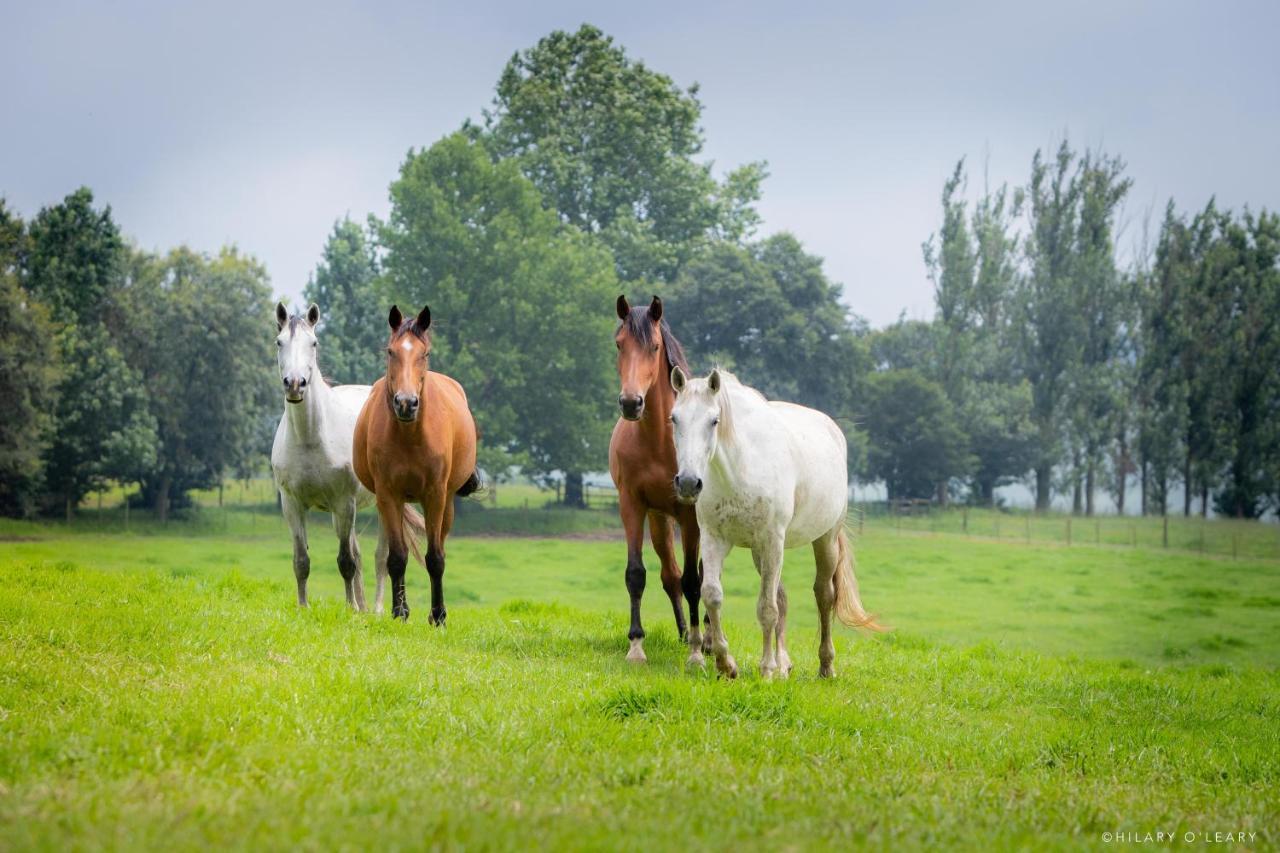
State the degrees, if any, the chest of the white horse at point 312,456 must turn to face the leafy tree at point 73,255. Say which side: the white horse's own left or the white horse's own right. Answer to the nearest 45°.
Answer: approximately 135° to the white horse's own right

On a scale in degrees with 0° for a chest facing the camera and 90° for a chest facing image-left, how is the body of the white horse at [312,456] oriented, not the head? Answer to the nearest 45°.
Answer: approximately 45°

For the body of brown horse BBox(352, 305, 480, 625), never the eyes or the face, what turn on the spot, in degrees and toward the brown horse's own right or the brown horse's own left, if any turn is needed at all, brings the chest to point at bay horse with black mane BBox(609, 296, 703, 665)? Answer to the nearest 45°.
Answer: approximately 45° to the brown horse's own left

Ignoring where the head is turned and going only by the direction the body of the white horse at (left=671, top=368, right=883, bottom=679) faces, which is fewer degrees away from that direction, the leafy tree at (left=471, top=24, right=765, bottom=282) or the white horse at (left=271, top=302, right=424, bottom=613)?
the white horse

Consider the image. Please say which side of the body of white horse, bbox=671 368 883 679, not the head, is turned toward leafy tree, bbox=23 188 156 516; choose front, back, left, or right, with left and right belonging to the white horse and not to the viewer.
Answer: right

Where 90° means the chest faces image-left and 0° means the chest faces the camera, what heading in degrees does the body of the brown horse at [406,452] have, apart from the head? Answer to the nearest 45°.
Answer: approximately 0°

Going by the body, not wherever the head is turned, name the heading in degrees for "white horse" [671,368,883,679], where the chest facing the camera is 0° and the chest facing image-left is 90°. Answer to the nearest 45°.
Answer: approximately 45°

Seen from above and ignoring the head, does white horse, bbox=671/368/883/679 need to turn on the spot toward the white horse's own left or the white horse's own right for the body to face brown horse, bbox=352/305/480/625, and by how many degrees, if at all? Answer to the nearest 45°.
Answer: approximately 90° to the white horse's own right

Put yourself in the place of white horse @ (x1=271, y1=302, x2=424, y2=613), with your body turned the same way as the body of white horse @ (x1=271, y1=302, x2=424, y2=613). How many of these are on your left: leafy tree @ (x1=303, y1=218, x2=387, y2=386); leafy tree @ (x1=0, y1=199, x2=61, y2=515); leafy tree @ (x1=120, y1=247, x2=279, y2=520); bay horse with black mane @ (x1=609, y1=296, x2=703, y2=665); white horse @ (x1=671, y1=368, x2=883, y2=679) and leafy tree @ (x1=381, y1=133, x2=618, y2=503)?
2

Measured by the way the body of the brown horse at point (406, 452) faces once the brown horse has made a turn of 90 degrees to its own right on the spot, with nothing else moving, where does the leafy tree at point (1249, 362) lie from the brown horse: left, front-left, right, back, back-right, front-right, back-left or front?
back-right

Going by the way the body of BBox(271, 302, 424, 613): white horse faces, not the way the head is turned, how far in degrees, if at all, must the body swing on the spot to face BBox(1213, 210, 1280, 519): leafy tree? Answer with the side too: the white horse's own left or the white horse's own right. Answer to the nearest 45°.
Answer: approximately 180°

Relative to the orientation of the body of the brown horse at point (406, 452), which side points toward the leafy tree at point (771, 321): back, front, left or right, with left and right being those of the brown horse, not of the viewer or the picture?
back

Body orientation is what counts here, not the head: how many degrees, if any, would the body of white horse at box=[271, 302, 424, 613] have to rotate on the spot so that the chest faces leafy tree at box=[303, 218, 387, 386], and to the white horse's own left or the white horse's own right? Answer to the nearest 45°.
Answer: approximately 135° to the white horse's own right

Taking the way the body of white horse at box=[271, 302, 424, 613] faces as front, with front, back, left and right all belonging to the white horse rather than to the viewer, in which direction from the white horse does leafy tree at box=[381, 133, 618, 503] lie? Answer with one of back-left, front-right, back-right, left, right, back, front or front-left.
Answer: back-right

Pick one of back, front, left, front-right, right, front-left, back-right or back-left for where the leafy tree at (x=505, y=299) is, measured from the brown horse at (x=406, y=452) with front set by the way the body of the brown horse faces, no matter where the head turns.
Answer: back

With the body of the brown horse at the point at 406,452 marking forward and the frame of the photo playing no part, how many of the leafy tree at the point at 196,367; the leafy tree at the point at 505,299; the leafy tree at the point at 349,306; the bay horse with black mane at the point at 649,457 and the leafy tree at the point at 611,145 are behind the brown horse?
4

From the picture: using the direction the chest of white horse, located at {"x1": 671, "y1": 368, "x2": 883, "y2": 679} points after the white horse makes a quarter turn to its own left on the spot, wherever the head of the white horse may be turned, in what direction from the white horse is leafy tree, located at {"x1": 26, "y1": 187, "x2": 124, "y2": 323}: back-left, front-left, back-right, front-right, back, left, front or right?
back
